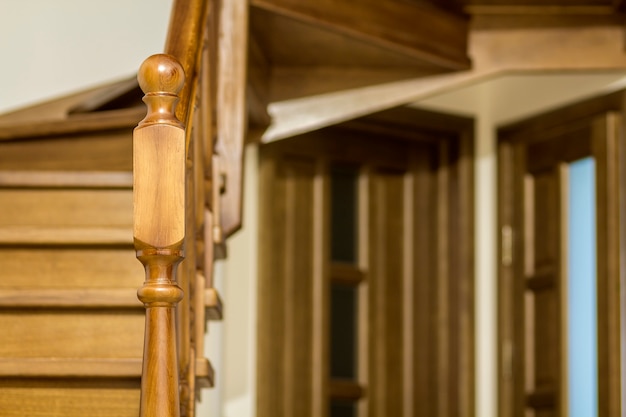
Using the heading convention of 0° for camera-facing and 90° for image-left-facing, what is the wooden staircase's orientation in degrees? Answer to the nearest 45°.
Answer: approximately 0°
